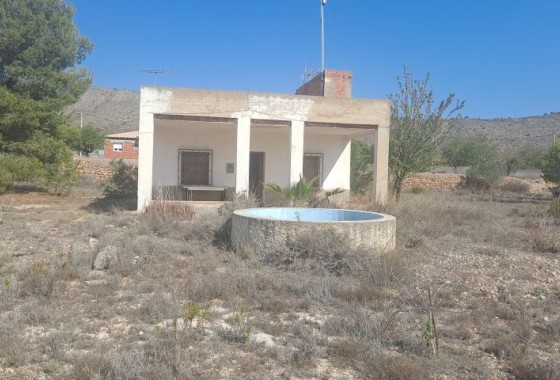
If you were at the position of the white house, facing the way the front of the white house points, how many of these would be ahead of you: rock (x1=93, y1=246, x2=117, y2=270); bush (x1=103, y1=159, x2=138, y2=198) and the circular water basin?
2

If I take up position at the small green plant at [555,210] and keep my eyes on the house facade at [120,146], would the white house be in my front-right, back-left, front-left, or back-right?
front-left

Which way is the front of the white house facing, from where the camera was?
facing the viewer

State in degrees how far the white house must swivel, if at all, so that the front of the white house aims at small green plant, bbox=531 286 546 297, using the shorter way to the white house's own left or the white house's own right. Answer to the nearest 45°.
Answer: approximately 45° to the white house's own left

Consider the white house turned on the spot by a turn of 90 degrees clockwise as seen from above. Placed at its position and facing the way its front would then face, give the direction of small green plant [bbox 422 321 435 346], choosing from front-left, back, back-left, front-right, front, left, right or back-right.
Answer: left

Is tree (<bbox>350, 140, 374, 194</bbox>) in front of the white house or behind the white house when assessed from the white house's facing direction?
behind

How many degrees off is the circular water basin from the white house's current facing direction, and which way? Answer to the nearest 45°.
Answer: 0° — it already faces it

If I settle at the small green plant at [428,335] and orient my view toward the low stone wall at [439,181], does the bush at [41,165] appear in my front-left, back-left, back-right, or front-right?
front-left

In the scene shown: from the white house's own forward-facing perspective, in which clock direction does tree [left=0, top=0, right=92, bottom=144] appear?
The tree is roughly at 4 o'clock from the white house.

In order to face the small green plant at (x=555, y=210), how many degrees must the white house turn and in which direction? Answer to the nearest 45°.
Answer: approximately 90° to its left

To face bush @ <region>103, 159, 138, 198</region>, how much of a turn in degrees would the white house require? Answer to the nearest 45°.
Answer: approximately 135° to its right

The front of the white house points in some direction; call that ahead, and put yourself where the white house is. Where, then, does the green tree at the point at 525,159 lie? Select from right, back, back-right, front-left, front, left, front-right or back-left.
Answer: back-left

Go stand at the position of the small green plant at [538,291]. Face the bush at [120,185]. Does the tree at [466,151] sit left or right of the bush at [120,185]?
right

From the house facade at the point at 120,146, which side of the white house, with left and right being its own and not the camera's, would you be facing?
back

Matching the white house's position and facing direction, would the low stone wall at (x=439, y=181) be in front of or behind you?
behind
